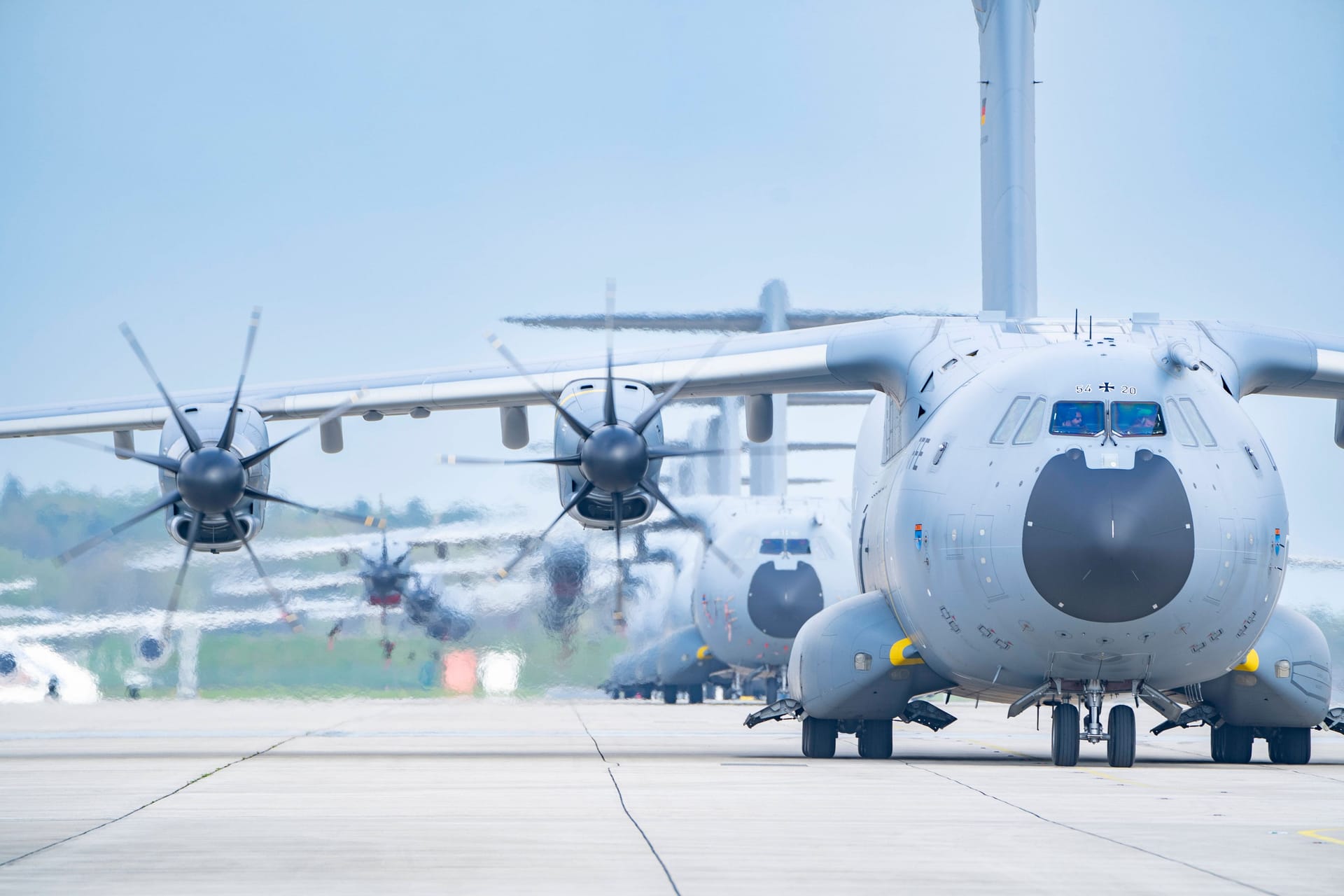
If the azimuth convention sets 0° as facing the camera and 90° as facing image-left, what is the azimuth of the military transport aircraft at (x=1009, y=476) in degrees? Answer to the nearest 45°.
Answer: approximately 0°

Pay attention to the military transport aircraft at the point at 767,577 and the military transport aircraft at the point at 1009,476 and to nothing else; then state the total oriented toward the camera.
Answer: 2

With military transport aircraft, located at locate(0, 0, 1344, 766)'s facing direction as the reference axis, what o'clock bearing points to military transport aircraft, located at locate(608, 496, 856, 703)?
military transport aircraft, located at locate(608, 496, 856, 703) is roughly at 6 o'clock from military transport aircraft, located at locate(0, 0, 1344, 766).

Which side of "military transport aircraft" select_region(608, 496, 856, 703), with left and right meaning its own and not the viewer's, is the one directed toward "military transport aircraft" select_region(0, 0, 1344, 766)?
front
